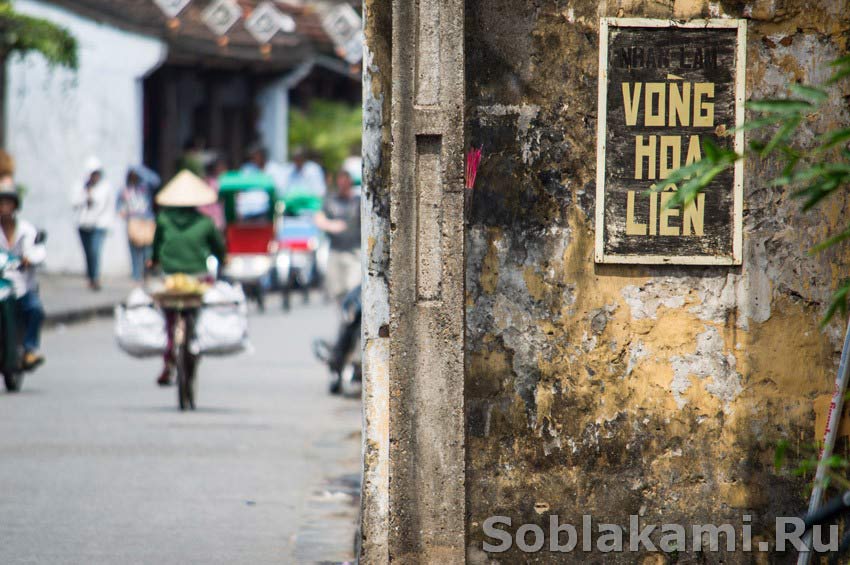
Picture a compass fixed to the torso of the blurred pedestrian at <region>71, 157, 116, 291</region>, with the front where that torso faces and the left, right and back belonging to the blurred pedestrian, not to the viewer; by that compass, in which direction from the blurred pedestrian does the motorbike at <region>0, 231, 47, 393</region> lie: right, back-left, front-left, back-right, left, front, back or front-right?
front

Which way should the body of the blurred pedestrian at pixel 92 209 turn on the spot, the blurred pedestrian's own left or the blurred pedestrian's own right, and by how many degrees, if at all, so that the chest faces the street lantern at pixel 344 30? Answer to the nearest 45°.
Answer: approximately 135° to the blurred pedestrian's own left

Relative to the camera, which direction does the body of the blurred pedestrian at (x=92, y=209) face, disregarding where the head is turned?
toward the camera

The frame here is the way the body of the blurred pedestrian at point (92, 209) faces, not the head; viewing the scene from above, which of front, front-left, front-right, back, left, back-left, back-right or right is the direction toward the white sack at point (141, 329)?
front

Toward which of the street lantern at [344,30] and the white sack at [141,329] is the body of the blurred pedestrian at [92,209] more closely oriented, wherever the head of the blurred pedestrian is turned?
the white sack

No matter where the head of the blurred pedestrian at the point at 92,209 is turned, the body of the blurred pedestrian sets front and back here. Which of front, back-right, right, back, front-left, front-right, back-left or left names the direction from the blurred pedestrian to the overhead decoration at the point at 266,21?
back-left

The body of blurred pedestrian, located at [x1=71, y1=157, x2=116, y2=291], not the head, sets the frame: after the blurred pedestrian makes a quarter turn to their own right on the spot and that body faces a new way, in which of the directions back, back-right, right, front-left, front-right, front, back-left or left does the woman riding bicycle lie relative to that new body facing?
left

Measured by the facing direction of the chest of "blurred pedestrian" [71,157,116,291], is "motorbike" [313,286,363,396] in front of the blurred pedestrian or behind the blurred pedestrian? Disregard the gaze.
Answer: in front

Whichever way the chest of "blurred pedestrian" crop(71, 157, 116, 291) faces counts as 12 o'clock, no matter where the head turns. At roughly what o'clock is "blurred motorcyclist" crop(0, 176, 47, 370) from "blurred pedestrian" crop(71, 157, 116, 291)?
"blurred motorcyclist" crop(0, 176, 47, 370) is roughly at 12 o'clock from "blurred pedestrian" crop(71, 157, 116, 291).

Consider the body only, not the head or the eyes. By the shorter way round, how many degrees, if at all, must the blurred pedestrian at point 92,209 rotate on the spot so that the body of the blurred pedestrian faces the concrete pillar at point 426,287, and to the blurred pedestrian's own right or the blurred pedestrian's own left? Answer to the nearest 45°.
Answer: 0° — they already face it

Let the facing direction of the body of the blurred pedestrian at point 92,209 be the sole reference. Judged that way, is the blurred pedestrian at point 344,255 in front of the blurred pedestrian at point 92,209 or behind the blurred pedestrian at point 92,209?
in front

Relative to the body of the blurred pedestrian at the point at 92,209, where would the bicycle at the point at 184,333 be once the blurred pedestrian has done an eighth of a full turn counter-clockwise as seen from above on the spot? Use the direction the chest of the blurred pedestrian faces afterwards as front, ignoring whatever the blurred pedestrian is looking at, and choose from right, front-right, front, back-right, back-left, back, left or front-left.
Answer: front-right

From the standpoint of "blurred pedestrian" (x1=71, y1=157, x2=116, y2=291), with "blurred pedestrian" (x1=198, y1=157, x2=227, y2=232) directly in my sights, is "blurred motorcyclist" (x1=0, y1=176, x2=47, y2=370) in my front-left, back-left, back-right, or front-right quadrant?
back-right
